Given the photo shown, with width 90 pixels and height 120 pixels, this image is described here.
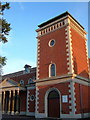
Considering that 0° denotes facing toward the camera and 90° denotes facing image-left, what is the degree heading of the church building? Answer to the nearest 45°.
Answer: approximately 45°
